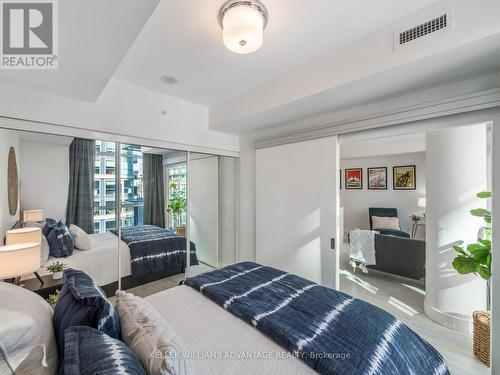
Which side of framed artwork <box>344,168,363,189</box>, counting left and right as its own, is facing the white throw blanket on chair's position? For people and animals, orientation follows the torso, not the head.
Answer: front

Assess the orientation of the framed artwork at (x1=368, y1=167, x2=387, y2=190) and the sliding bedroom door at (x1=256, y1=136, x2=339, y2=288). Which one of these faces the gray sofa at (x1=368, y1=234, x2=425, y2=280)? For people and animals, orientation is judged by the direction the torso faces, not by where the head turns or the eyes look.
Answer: the framed artwork

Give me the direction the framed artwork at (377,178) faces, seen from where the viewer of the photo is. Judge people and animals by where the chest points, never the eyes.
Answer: facing the viewer

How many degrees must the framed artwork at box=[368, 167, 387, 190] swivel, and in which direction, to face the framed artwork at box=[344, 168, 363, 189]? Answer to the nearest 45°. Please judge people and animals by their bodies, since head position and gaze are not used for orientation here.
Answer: approximately 90° to its right

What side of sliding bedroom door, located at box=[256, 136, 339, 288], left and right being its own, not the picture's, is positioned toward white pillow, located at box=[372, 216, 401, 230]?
back

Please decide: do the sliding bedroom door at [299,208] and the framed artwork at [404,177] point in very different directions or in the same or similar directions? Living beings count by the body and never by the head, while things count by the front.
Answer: same or similar directions

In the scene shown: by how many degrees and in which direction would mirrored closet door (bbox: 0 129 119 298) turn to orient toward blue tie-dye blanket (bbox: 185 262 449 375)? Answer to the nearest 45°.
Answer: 0° — it already faces it

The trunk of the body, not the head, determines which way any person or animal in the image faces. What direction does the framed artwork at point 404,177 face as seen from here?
toward the camera

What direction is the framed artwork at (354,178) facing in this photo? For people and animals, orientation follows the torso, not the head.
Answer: toward the camera

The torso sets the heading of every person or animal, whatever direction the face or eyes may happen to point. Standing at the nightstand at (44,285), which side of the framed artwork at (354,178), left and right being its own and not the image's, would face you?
front

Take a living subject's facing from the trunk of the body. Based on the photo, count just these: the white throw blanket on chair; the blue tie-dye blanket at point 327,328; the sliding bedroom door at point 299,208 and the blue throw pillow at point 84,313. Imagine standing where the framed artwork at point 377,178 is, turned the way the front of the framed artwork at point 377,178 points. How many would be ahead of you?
4

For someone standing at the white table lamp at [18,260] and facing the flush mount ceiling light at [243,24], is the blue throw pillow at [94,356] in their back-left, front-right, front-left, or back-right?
front-right

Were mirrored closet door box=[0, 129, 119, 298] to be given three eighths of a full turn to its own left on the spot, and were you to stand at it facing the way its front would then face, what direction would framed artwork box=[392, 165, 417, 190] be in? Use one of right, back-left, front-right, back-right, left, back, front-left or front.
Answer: right

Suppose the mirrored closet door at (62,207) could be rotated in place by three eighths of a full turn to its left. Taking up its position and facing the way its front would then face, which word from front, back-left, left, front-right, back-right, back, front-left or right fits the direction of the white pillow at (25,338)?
back

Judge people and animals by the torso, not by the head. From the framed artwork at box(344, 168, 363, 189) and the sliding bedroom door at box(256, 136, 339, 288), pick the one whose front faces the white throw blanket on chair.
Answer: the framed artwork

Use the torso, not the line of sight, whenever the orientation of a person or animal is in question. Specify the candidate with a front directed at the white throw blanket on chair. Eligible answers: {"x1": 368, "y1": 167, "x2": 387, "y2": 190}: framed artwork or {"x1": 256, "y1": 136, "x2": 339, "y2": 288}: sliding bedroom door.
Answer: the framed artwork

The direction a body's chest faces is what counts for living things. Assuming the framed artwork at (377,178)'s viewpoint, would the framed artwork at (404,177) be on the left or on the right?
on its left

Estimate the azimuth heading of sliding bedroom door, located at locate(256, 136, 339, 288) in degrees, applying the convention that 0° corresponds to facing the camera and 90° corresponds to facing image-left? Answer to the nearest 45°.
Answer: approximately 45°

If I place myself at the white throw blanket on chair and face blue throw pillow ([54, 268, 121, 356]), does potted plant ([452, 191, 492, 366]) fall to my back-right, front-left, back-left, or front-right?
front-left

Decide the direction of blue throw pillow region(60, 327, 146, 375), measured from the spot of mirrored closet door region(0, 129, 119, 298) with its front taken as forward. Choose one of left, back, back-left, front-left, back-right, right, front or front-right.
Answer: front-right

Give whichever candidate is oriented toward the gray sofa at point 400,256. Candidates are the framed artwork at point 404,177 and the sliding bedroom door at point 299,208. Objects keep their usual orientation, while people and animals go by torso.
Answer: the framed artwork
